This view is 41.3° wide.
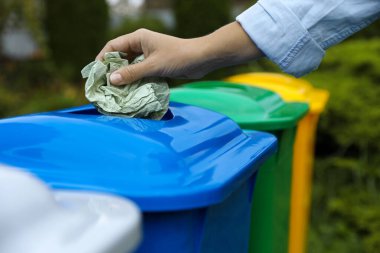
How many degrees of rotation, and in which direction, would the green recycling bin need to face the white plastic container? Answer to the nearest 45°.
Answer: approximately 45° to its right

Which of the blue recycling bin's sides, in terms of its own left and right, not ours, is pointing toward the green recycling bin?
left

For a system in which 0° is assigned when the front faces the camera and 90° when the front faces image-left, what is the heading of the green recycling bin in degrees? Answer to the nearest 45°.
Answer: approximately 315°

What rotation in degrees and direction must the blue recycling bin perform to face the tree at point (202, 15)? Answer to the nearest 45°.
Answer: approximately 135° to its left

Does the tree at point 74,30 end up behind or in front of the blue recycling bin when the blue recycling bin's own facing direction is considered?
behind

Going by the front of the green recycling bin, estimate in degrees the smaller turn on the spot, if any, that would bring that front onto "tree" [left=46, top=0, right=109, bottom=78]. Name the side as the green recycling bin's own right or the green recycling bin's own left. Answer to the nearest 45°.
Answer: approximately 135° to the green recycling bin's own left

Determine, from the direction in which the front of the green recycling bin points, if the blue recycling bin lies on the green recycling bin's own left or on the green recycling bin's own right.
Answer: on the green recycling bin's own right

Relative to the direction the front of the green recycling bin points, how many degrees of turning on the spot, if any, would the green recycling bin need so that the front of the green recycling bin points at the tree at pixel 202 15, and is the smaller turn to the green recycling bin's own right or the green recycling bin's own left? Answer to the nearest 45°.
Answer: approximately 135° to the green recycling bin's own left
